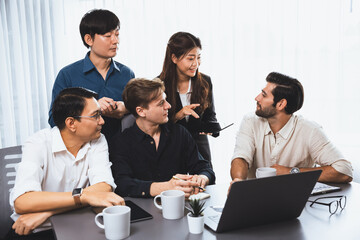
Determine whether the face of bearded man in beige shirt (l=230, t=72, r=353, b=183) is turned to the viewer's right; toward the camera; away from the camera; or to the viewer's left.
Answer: to the viewer's left

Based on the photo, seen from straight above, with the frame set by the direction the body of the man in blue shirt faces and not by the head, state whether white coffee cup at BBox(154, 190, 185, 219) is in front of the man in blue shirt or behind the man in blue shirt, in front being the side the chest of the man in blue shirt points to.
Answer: in front

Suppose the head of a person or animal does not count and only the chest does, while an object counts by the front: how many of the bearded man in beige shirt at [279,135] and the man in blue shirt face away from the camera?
0

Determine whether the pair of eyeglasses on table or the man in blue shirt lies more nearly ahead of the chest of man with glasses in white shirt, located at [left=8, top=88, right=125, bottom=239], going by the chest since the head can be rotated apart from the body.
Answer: the pair of eyeglasses on table

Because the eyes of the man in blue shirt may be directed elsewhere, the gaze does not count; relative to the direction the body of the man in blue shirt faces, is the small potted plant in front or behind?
in front

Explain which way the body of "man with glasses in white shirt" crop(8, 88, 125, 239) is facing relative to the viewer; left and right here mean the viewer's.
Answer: facing the viewer and to the right of the viewer

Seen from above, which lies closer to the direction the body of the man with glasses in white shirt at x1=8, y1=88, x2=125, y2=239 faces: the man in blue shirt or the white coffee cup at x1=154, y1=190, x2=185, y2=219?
the white coffee cup

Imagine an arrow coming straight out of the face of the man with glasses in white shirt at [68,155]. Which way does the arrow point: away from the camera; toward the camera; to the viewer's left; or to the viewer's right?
to the viewer's right

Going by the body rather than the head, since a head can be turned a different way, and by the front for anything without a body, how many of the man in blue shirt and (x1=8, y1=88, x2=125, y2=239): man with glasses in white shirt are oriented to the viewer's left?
0

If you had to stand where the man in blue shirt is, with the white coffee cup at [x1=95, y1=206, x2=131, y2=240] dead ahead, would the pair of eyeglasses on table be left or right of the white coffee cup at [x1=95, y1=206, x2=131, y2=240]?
left

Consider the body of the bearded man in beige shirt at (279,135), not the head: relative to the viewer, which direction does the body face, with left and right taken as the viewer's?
facing the viewer and to the left of the viewer
